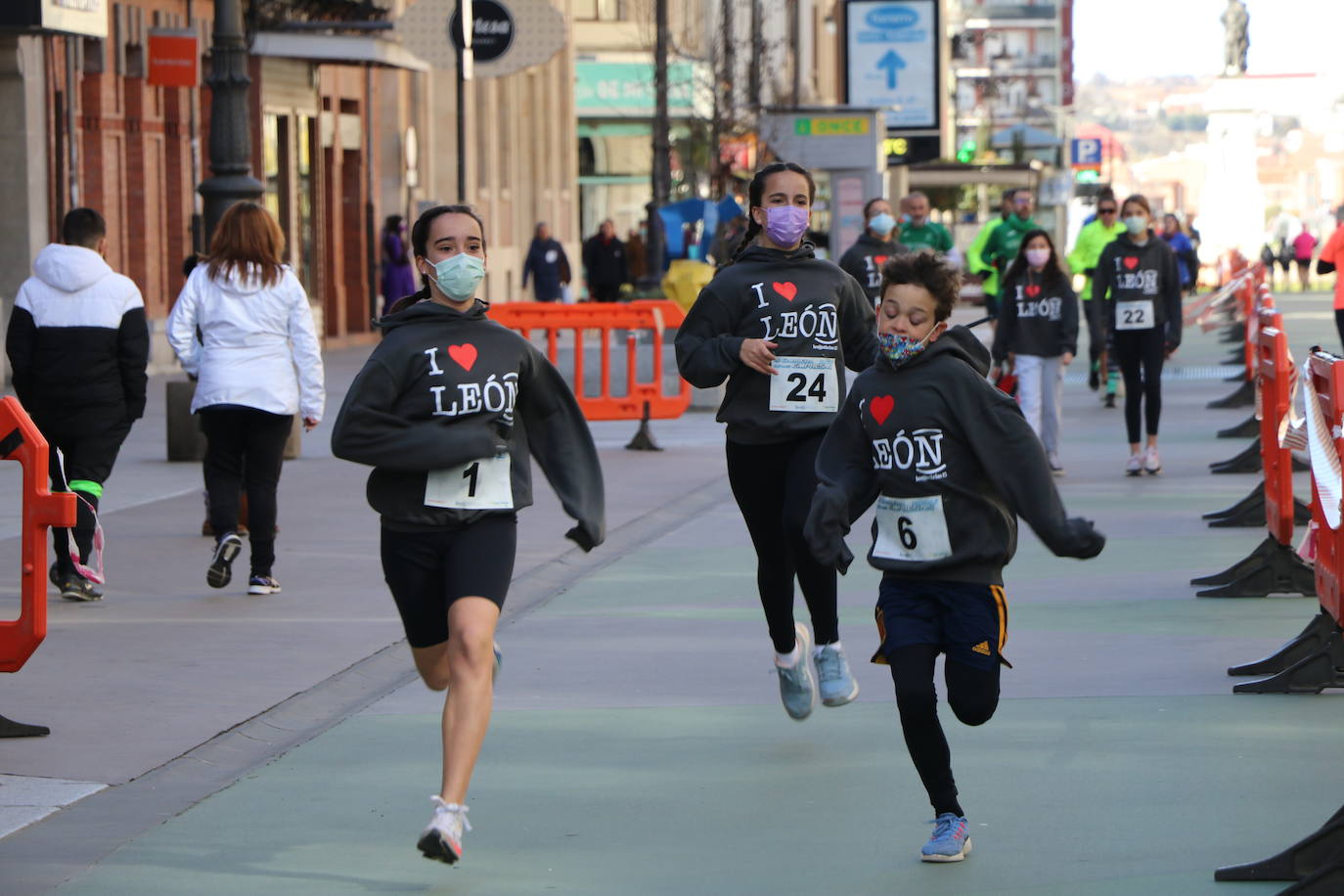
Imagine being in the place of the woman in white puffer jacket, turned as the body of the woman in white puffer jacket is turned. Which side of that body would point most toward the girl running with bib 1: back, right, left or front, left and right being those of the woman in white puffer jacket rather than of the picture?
back

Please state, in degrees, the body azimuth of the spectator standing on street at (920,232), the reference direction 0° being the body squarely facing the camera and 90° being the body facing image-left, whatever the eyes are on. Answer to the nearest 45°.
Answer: approximately 0°

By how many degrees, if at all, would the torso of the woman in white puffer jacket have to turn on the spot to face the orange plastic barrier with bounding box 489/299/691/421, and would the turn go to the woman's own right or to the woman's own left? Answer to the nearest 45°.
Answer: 0° — they already face it

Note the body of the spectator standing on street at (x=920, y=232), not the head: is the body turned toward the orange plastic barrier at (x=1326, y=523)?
yes

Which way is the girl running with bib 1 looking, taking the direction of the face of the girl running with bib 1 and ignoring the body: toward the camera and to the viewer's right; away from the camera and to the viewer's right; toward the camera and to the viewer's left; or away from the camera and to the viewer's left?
toward the camera and to the viewer's right

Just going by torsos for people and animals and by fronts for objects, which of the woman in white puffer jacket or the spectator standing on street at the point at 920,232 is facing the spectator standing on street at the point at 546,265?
the woman in white puffer jacket

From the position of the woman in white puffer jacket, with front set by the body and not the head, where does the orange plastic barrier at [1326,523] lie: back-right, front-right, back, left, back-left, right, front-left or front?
back-right

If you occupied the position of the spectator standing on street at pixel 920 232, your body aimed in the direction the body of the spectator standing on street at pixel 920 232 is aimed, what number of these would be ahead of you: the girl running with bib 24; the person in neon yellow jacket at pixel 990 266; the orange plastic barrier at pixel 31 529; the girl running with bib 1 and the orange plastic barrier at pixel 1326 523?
4

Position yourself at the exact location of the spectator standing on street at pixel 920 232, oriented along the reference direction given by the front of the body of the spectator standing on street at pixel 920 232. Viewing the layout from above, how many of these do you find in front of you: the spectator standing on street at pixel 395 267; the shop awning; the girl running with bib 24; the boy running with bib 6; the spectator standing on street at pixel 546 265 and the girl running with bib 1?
3

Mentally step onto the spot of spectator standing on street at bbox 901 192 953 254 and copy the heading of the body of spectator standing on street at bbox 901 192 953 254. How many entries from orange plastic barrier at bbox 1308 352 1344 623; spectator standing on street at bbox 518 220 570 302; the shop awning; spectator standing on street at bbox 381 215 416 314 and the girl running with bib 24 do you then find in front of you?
2

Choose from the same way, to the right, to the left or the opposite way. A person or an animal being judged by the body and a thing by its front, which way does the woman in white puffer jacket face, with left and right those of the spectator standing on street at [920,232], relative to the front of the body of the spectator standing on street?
the opposite way

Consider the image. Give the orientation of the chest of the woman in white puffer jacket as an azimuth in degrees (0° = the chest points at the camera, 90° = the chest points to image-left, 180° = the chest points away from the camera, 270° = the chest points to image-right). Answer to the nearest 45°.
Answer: approximately 180°
